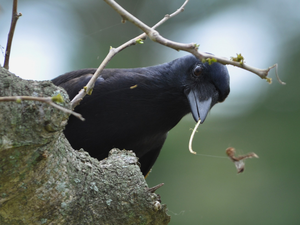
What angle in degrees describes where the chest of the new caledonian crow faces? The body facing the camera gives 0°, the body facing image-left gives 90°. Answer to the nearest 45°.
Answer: approximately 315°

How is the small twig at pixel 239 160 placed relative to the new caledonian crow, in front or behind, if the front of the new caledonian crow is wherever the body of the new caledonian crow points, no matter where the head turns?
in front
